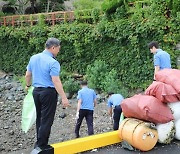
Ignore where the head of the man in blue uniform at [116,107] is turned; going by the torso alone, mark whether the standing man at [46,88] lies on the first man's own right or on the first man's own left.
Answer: on the first man's own left

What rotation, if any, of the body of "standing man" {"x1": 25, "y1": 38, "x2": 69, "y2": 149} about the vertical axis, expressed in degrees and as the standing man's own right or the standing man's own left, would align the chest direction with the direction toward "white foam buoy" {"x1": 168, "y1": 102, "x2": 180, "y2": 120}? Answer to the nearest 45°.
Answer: approximately 45° to the standing man's own right

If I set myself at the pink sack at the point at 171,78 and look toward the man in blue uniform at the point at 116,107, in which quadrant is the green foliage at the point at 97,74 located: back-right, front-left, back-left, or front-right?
front-right

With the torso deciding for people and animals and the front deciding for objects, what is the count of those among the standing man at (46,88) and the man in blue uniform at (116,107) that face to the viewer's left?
1

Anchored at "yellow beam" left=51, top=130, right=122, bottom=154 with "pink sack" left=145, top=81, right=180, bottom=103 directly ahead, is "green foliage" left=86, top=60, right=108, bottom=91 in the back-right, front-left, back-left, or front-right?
front-left

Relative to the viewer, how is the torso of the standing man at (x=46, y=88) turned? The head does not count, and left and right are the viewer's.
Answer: facing away from the viewer and to the right of the viewer

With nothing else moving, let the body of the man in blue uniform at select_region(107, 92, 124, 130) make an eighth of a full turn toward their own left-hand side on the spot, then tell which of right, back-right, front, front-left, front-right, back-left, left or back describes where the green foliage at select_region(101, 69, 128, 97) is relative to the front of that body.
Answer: back-right

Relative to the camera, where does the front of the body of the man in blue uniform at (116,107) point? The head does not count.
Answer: to the viewer's left

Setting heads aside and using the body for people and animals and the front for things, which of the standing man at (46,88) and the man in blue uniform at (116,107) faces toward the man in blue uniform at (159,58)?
the standing man
